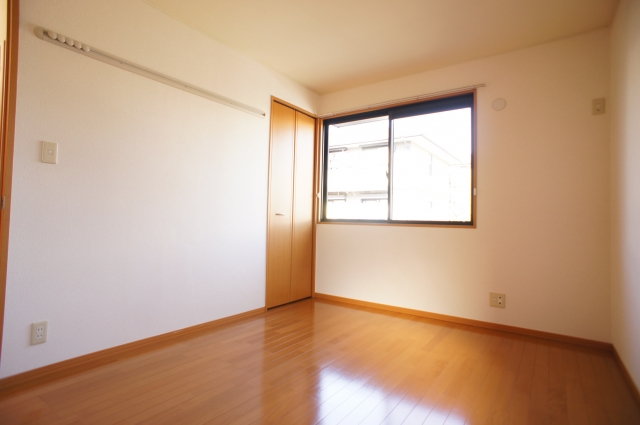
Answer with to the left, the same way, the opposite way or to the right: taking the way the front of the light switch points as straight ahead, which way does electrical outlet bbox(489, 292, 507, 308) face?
to the right

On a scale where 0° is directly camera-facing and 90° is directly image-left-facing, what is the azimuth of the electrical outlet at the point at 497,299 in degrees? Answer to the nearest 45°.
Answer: approximately 0°

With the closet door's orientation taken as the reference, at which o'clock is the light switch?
The light switch is roughly at 3 o'clock from the closet door.
